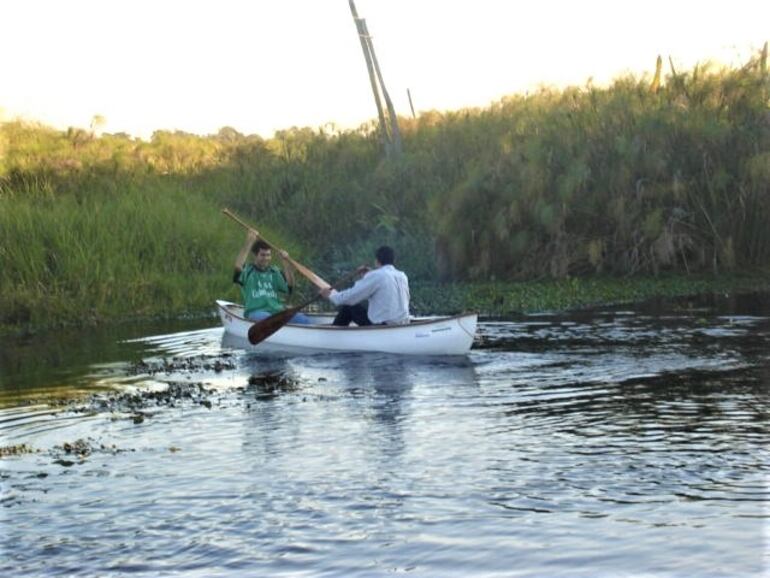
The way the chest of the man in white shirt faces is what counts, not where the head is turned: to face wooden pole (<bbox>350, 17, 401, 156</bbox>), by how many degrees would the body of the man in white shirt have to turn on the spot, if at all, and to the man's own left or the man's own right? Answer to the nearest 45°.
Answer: approximately 45° to the man's own right

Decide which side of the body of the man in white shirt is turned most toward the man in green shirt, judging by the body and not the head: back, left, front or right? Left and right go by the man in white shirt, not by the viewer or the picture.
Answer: front

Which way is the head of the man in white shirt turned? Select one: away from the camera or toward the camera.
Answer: away from the camera

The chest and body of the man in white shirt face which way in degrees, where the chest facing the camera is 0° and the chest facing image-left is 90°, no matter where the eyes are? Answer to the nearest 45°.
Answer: approximately 135°

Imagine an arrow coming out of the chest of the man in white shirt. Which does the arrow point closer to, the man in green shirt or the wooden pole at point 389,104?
the man in green shirt

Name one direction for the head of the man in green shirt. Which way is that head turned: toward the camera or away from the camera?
toward the camera

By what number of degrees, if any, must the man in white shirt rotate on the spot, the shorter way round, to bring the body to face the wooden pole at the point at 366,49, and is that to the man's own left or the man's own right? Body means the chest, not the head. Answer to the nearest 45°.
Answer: approximately 45° to the man's own right
